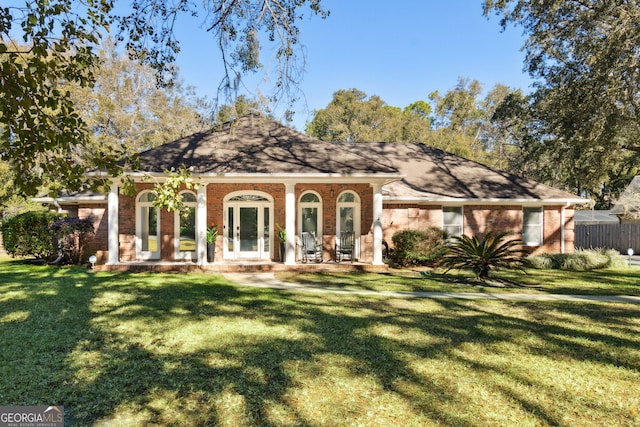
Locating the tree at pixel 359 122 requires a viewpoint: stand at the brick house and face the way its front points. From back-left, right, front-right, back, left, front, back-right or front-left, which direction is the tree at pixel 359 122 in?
back

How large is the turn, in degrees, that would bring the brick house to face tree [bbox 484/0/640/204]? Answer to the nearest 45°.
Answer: approximately 90° to its left

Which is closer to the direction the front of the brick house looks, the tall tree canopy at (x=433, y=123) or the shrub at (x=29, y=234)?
the shrub

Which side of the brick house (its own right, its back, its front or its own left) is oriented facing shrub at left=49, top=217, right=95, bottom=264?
right

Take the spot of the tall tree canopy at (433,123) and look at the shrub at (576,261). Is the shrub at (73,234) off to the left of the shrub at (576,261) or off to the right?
right

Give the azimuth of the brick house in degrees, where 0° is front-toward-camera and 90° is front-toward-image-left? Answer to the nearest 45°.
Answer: approximately 0°

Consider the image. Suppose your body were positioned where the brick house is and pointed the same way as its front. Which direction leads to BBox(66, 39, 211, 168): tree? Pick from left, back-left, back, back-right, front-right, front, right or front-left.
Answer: back-right

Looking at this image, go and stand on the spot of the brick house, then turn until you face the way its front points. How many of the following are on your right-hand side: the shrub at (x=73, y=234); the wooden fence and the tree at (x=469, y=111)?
1

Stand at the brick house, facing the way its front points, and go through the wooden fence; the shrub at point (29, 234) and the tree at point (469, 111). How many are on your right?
1

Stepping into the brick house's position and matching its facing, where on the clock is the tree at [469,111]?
The tree is roughly at 7 o'clock from the brick house.

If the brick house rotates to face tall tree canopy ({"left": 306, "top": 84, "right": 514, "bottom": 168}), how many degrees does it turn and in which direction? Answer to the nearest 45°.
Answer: approximately 135° to its left

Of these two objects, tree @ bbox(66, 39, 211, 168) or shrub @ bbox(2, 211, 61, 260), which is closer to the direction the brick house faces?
the shrub

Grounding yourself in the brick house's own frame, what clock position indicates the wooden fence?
The wooden fence is roughly at 8 o'clock from the brick house.

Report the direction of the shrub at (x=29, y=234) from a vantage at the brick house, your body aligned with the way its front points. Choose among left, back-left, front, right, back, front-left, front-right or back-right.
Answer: right

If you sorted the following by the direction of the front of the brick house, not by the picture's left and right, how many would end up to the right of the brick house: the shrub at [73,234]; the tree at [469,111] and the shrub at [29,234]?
2

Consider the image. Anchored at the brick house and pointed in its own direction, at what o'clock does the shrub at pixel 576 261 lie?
The shrub is roughly at 9 o'clock from the brick house.
